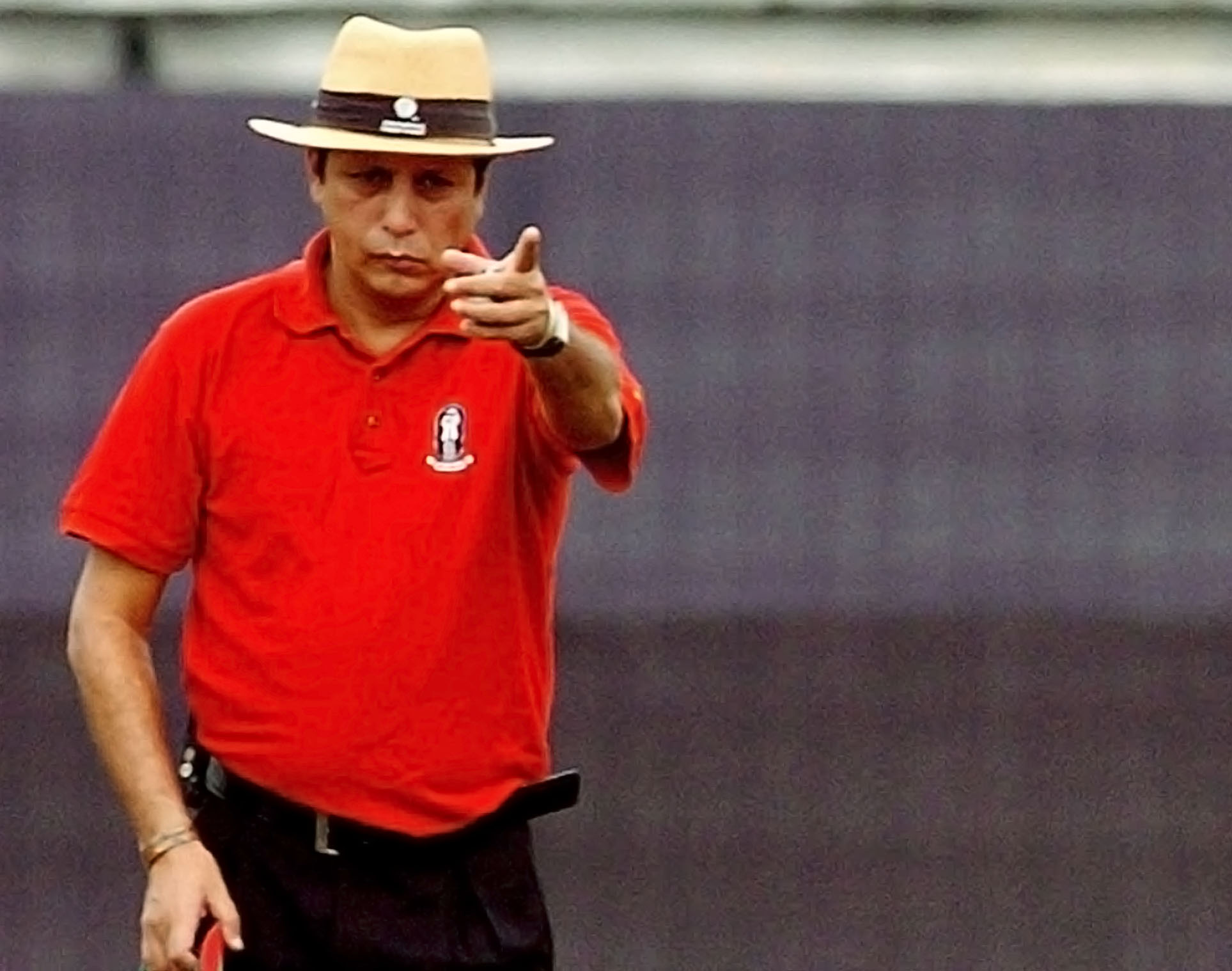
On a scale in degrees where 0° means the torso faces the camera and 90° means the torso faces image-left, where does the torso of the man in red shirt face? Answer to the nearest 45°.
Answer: approximately 0°
